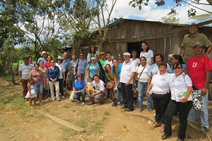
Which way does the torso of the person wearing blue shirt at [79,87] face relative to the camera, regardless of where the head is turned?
toward the camera

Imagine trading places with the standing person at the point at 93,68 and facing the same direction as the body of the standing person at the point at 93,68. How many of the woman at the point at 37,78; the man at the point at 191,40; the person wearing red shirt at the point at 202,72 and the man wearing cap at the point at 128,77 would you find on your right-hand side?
1

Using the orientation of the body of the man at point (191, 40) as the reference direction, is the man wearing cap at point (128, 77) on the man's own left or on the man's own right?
on the man's own right

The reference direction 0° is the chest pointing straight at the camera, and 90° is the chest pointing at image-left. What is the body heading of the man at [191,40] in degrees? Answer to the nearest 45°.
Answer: approximately 0°

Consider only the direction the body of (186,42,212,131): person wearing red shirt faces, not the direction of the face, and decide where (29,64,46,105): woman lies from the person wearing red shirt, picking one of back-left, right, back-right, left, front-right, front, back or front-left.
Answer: front-right

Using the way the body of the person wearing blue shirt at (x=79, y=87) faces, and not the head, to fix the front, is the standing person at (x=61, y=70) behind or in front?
behind

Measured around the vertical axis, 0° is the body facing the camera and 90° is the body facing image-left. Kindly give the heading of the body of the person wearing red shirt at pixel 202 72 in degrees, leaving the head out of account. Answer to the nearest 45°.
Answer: approximately 45°

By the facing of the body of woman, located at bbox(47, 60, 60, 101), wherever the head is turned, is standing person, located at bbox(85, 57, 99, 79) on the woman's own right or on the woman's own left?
on the woman's own left

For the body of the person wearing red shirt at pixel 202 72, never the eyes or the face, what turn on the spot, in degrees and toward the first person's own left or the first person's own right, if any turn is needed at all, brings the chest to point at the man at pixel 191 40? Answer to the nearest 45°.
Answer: approximately 135° to the first person's own right

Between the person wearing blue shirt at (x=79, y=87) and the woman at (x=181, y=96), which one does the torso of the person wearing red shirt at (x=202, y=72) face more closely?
the woman
